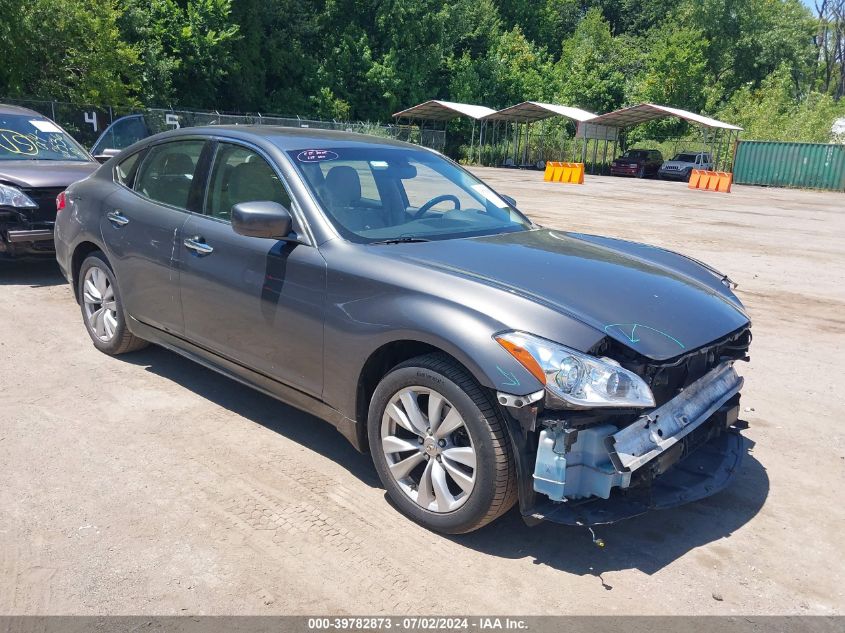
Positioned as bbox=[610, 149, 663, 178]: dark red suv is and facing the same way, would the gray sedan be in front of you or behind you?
in front

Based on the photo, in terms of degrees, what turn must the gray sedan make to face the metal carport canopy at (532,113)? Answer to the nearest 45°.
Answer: approximately 135° to its left

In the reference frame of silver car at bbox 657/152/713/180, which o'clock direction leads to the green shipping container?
The green shipping container is roughly at 8 o'clock from the silver car.

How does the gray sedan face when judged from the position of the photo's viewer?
facing the viewer and to the right of the viewer

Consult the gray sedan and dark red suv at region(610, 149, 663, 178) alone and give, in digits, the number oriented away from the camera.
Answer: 0

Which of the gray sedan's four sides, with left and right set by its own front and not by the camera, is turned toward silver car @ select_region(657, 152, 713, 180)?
left

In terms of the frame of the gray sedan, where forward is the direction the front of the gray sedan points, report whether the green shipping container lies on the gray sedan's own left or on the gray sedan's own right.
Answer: on the gray sedan's own left

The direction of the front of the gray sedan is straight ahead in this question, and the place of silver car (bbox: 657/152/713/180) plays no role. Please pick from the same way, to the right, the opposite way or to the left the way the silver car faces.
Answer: to the right

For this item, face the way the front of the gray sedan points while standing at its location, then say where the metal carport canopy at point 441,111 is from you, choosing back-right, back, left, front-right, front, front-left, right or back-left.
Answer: back-left

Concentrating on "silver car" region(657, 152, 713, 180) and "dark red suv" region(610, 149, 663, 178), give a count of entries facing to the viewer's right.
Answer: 0

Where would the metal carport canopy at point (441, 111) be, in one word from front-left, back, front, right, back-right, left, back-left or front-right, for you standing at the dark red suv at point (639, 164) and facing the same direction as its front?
front-right

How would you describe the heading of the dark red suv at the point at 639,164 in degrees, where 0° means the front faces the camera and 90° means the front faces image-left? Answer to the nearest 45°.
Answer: approximately 45°
